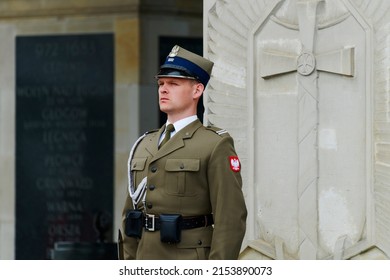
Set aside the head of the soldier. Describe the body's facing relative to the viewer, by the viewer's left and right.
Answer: facing the viewer and to the left of the viewer

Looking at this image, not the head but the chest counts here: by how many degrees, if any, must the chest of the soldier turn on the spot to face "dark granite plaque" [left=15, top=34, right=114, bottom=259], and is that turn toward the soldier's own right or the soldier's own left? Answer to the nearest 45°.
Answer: approximately 135° to the soldier's own right

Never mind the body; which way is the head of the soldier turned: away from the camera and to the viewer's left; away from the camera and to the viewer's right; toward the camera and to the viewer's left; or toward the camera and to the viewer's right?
toward the camera and to the viewer's left

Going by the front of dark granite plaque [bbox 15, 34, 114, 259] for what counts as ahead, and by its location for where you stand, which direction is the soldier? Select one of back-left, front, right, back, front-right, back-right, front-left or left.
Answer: front

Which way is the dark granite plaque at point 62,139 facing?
toward the camera

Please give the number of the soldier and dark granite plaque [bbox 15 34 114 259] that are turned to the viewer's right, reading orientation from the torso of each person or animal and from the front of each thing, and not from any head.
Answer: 0

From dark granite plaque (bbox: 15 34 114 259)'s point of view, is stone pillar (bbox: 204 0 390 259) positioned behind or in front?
in front
